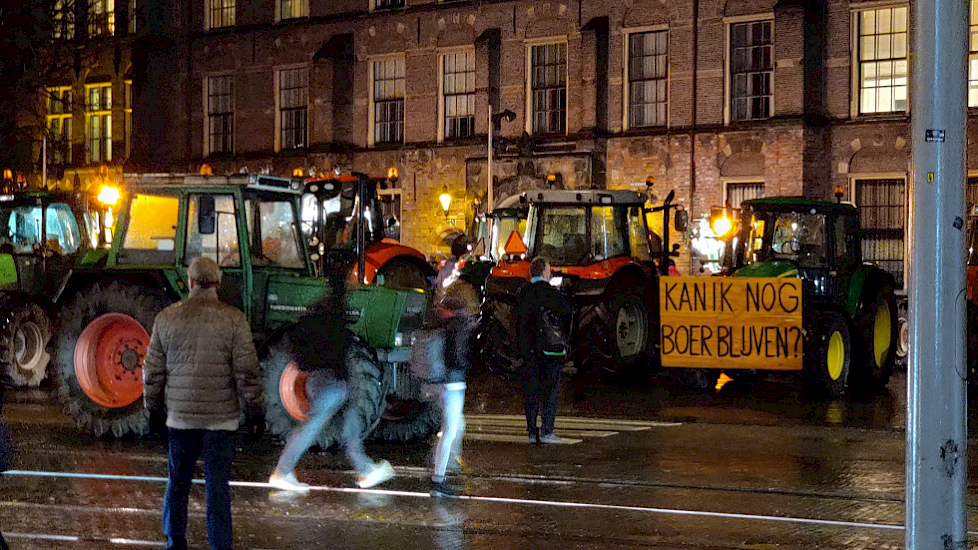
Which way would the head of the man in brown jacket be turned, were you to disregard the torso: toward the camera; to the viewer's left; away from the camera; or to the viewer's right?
away from the camera

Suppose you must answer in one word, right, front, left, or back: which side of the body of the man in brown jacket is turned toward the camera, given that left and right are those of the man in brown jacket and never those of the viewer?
back

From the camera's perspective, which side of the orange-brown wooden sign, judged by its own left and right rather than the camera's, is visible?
front

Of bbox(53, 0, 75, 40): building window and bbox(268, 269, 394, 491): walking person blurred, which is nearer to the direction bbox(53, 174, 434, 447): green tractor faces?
the walking person blurred

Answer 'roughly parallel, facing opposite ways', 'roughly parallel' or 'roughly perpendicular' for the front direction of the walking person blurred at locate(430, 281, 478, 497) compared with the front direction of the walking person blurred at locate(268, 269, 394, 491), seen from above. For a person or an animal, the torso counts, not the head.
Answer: roughly parallel

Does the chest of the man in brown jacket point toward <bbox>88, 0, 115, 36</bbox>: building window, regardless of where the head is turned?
yes

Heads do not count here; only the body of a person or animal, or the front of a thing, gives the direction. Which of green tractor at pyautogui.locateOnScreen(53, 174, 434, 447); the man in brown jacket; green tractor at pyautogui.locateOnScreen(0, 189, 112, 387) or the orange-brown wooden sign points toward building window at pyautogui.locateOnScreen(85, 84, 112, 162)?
the man in brown jacket

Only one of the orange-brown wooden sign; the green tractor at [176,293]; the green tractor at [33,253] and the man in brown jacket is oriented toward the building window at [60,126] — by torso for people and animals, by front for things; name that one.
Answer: the man in brown jacket

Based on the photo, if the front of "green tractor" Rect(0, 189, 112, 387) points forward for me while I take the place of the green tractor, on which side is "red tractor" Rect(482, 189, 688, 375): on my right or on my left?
on my left

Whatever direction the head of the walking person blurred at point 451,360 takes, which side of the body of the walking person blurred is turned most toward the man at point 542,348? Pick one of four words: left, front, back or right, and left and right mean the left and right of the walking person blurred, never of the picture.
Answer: left

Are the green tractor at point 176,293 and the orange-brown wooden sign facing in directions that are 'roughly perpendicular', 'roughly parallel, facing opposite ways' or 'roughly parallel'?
roughly perpendicular

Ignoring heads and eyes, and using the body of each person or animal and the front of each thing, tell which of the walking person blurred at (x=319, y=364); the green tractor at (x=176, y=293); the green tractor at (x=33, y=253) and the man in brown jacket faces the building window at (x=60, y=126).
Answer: the man in brown jacket
